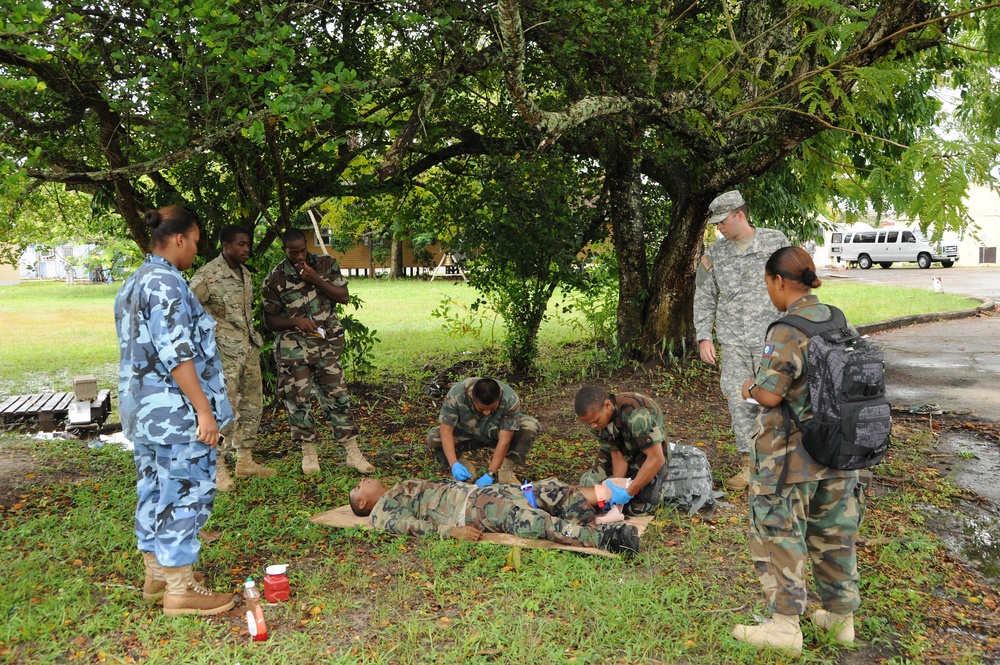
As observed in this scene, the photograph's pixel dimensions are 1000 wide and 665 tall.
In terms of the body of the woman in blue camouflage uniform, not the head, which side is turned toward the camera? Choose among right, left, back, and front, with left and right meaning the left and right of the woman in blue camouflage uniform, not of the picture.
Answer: right

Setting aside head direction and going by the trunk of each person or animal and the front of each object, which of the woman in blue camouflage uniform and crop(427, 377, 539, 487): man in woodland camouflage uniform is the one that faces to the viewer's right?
the woman in blue camouflage uniform

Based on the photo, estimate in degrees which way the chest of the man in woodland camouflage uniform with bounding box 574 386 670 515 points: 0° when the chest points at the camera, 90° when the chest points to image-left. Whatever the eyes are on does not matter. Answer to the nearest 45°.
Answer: approximately 45°

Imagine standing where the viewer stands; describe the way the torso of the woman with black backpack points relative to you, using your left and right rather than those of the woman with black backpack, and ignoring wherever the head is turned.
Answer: facing to the left of the viewer

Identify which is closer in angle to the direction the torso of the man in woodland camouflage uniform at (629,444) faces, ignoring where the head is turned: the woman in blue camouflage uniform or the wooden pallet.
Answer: the woman in blue camouflage uniform

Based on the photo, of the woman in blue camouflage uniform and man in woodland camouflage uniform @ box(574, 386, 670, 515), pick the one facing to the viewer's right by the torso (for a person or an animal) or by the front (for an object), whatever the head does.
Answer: the woman in blue camouflage uniform

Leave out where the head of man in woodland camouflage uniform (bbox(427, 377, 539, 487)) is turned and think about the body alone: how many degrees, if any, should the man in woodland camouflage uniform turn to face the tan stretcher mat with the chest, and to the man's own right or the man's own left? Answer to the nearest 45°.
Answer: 0° — they already face it

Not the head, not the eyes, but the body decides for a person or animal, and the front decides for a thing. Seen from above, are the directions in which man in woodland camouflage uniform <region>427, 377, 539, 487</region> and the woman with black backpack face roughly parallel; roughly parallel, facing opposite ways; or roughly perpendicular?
roughly perpendicular
